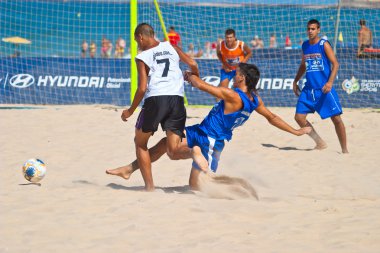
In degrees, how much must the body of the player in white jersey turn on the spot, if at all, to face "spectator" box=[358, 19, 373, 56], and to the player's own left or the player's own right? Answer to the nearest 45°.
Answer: approximately 90° to the player's own right

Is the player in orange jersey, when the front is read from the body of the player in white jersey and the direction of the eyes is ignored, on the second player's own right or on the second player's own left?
on the second player's own right

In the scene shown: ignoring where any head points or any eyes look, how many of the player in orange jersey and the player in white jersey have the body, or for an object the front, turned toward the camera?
1

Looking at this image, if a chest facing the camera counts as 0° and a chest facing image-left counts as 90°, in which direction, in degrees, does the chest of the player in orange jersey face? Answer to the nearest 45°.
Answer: approximately 0°

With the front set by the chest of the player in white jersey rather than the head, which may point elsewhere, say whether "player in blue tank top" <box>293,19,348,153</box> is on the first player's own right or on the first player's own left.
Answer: on the first player's own right

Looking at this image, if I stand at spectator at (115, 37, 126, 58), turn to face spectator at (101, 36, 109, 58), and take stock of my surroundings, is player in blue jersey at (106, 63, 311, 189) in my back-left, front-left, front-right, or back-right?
back-left

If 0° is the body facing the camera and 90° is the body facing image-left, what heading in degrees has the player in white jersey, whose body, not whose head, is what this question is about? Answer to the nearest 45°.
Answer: approximately 135°

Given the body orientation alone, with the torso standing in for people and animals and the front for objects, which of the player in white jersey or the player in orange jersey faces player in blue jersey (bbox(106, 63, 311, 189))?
the player in orange jersey

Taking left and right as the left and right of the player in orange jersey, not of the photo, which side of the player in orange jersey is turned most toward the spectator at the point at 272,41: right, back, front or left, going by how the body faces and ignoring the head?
back

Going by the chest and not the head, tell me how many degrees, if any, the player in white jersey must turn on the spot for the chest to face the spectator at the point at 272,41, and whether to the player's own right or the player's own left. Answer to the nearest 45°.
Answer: approximately 45° to the player's own right

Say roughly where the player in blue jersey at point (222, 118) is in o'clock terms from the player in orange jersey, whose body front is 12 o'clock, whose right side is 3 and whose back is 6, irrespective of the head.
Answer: The player in blue jersey is roughly at 12 o'clock from the player in orange jersey.

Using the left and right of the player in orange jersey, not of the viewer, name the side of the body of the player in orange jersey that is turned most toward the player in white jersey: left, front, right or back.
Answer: front
